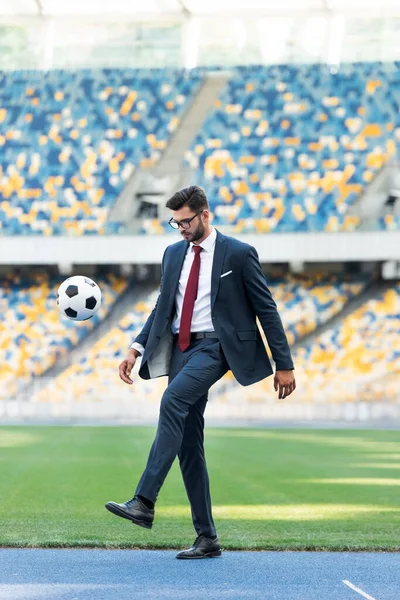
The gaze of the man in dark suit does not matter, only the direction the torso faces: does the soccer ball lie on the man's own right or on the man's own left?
on the man's own right
